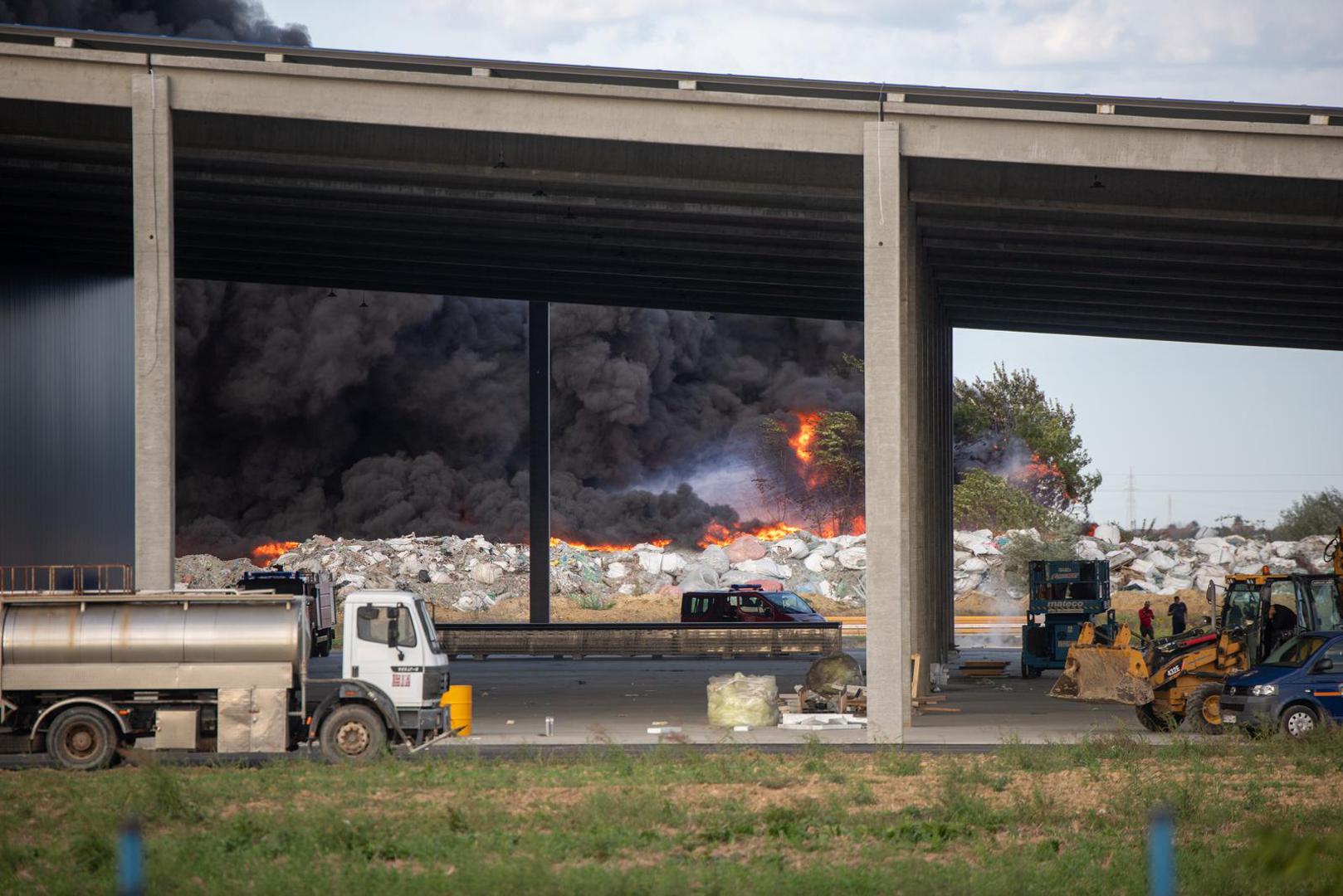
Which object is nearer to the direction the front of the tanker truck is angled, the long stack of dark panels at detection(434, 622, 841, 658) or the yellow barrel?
the yellow barrel

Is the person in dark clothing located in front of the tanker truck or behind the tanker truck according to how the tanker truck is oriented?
in front

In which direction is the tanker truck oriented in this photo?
to the viewer's right

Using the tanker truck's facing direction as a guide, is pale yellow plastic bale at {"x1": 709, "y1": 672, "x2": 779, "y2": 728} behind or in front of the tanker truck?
in front

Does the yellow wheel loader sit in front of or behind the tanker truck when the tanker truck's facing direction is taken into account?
in front

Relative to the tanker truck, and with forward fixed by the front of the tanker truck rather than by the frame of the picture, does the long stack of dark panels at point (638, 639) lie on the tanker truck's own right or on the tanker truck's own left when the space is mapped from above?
on the tanker truck's own left
